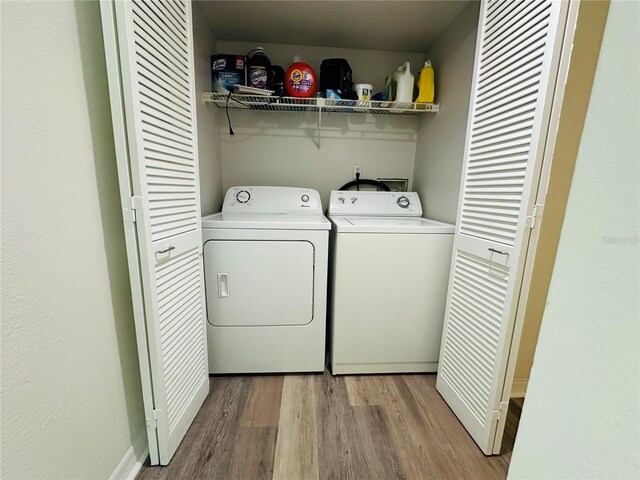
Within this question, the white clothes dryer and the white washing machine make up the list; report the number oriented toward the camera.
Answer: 2

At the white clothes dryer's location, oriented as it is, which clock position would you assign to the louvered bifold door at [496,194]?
The louvered bifold door is roughly at 10 o'clock from the white clothes dryer.

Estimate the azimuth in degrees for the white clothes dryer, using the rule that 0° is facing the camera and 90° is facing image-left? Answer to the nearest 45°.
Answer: approximately 0°

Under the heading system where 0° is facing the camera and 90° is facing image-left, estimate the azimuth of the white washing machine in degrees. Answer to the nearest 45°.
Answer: approximately 0°

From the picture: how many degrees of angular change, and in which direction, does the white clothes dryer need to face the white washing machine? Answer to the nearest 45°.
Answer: approximately 90° to its left

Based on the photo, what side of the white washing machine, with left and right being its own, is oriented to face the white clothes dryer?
right
